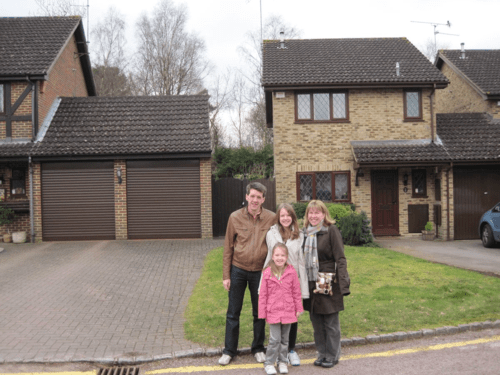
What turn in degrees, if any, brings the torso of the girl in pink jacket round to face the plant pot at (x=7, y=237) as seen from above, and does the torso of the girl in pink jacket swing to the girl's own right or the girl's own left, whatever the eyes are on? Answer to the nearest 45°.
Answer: approximately 135° to the girl's own right

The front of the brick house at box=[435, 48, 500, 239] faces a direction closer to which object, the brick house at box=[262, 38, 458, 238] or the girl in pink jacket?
the girl in pink jacket

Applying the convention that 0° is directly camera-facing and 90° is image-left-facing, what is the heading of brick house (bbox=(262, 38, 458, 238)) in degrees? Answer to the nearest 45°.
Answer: approximately 0°

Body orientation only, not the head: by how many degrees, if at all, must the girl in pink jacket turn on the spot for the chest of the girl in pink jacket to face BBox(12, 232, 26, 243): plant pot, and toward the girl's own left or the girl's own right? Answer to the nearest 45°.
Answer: approximately 135° to the girl's own right

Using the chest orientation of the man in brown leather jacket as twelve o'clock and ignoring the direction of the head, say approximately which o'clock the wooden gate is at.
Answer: The wooden gate is roughly at 6 o'clock from the man in brown leather jacket.

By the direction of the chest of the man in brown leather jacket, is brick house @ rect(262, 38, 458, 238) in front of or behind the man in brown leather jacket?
behind

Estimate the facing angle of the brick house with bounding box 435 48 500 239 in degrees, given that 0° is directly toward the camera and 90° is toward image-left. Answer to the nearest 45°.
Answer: approximately 0°
